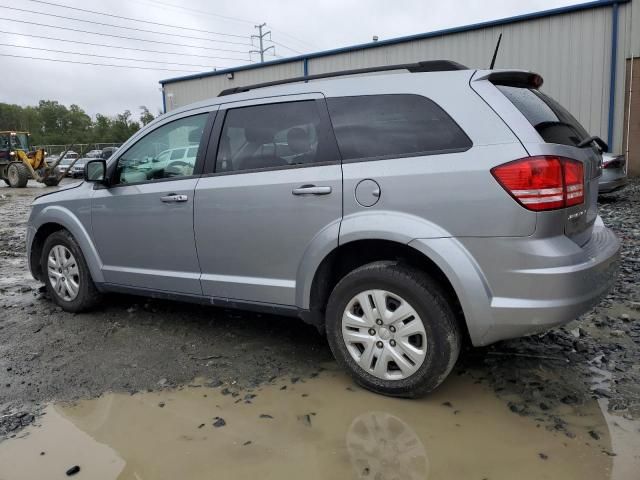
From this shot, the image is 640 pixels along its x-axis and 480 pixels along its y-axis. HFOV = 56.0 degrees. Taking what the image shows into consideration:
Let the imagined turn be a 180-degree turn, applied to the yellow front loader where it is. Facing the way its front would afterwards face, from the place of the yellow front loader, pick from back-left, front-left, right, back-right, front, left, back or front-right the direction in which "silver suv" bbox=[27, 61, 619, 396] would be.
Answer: back-left

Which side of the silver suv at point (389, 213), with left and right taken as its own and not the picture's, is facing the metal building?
right

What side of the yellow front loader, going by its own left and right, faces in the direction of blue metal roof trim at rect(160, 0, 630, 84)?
front

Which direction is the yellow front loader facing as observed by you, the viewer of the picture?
facing the viewer and to the right of the viewer

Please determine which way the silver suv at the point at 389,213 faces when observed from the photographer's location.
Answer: facing away from the viewer and to the left of the viewer

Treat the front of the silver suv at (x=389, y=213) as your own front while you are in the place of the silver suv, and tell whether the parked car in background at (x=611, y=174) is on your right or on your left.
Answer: on your right

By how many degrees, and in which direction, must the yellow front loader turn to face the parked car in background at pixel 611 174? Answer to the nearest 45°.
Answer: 0° — it already faces it

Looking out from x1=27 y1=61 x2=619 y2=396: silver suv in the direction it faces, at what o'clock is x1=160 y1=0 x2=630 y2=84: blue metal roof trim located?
The blue metal roof trim is roughly at 2 o'clock from the silver suv.
